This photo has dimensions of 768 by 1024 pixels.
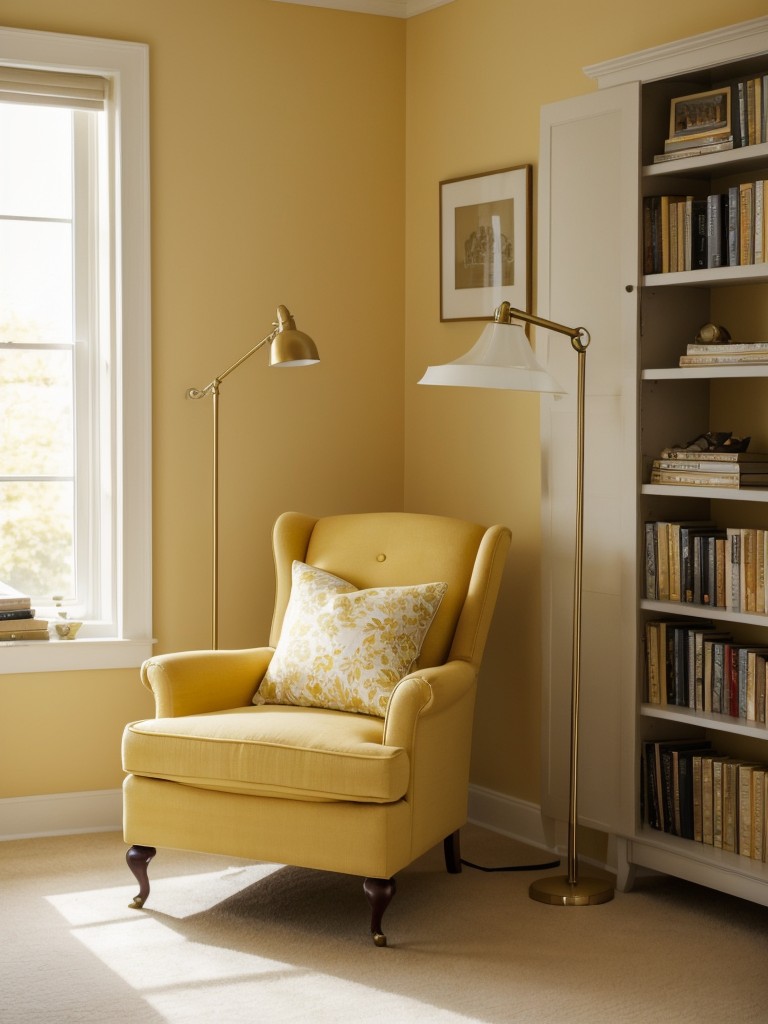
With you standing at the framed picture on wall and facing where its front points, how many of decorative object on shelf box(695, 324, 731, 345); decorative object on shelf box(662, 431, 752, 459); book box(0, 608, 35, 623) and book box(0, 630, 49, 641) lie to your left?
2

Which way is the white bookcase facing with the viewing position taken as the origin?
facing the viewer and to the left of the viewer

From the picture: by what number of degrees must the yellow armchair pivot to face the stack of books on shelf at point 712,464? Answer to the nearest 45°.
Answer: approximately 135° to its left

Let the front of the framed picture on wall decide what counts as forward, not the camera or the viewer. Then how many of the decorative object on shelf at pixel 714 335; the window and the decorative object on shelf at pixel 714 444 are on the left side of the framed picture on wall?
2

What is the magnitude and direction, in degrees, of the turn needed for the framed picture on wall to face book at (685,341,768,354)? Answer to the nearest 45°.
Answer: approximately 90° to its left

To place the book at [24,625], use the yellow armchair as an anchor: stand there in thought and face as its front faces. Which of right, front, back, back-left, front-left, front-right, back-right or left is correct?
right

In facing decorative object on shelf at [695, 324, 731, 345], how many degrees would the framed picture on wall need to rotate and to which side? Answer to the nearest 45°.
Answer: approximately 90° to its left

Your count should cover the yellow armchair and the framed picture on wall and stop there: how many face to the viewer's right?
0

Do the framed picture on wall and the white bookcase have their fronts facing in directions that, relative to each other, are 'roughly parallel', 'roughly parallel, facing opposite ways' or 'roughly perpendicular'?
roughly parallel

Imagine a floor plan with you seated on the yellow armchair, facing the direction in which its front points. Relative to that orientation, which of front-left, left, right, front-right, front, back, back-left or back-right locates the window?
right

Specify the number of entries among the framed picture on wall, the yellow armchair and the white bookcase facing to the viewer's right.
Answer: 0
